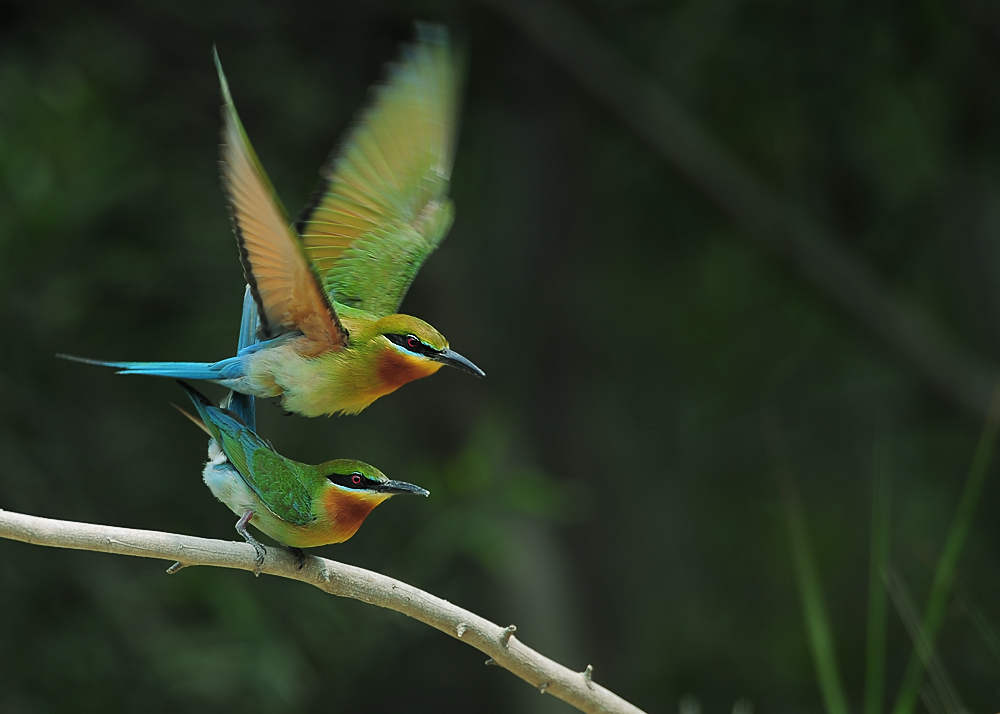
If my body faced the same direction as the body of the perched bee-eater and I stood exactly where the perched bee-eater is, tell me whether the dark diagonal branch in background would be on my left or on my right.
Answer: on my left

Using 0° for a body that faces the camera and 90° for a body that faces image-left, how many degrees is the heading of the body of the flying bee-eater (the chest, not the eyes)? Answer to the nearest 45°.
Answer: approximately 270°

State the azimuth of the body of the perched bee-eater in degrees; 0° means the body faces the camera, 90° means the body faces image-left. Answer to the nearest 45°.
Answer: approximately 270°
